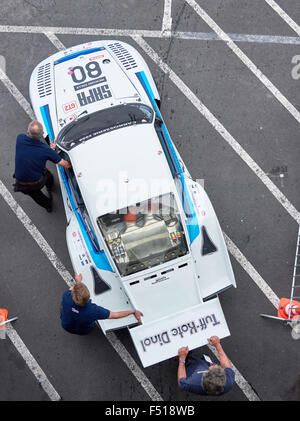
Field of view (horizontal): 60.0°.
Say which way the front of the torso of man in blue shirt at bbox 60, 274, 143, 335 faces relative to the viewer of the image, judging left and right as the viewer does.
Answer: facing away from the viewer and to the right of the viewer

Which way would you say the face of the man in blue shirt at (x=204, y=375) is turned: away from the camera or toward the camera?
away from the camera

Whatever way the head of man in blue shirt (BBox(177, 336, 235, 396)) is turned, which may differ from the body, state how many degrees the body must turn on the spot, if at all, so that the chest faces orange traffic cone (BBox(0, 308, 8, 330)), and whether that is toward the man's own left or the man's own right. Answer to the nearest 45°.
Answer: approximately 45° to the man's own left

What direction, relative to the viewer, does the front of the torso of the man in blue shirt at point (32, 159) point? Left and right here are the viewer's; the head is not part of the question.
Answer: facing away from the viewer and to the right of the viewer

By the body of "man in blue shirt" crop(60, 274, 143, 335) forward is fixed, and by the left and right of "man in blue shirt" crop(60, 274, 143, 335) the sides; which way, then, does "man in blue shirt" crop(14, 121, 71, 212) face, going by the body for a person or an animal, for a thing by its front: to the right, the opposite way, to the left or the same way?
the same way

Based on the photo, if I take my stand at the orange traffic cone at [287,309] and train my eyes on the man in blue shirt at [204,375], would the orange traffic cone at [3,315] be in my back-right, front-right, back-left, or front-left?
front-right

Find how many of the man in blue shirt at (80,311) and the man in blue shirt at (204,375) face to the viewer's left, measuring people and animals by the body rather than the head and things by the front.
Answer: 0

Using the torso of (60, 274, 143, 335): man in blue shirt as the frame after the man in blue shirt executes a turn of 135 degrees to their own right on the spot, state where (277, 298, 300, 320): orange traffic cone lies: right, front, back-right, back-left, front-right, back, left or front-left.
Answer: left

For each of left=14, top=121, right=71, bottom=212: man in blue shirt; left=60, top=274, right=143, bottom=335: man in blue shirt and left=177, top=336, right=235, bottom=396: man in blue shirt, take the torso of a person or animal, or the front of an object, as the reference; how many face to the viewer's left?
0

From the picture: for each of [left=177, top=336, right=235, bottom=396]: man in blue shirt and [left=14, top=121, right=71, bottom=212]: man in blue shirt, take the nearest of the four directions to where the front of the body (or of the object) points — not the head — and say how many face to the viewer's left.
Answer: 0

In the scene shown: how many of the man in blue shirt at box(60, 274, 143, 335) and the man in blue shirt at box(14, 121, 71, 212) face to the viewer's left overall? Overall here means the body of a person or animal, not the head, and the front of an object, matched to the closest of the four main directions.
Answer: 0

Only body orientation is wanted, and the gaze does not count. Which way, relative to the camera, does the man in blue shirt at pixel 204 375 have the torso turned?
away from the camera
